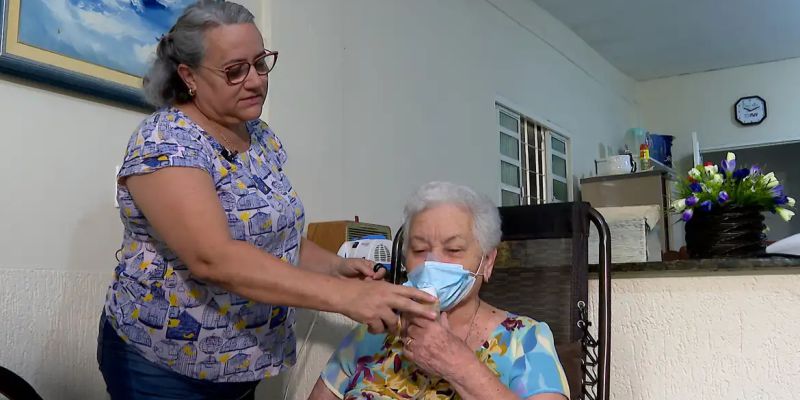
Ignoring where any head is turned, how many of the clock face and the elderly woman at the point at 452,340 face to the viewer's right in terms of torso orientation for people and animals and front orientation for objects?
0

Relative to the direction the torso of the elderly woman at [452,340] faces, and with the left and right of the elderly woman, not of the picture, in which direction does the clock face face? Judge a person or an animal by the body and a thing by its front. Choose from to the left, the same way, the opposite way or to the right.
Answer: the same way

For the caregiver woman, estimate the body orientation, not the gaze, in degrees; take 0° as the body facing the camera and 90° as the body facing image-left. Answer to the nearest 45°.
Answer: approximately 315°

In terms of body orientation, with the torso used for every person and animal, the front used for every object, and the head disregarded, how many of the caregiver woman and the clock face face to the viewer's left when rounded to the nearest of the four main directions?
0

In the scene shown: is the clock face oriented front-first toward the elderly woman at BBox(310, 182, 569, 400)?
yes

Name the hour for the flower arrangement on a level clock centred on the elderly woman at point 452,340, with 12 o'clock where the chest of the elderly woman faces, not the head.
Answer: The flower arrangement is roughly at 7 o'clock from the elderly woman.

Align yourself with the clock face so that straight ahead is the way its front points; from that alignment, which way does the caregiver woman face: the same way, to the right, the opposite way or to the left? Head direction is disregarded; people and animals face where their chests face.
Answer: to the left

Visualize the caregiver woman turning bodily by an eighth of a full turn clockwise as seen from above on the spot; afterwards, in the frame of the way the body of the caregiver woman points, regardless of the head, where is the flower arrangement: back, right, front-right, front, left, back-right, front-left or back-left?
left

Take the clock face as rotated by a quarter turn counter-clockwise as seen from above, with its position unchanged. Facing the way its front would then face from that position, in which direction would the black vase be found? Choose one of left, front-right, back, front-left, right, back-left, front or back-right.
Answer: right

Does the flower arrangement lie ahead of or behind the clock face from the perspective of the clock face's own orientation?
ahead

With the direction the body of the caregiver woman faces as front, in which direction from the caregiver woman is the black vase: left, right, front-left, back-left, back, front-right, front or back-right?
front-left

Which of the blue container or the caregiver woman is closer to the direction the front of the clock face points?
the caregiver woman

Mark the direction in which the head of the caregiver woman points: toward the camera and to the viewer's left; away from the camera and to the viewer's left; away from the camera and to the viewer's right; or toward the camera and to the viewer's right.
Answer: toward the camera and to the viewer's right

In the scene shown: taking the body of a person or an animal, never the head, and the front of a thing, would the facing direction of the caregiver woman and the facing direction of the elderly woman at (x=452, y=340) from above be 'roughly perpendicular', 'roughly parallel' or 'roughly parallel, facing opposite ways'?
roughly perpendicular

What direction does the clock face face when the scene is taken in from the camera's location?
facing the viewer
